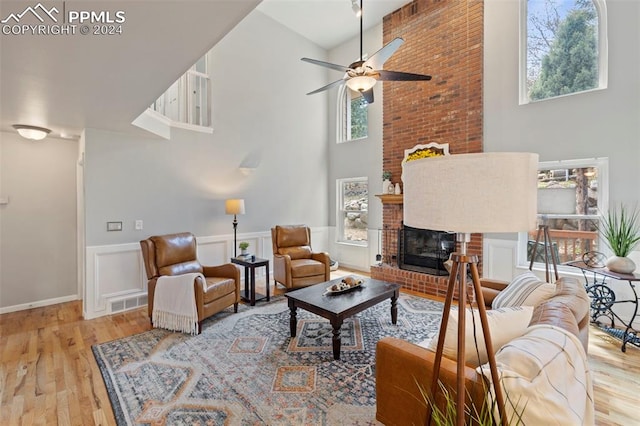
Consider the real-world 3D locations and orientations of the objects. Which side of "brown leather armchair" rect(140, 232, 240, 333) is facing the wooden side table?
left

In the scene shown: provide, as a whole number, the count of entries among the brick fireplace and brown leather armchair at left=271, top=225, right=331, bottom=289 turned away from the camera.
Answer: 0

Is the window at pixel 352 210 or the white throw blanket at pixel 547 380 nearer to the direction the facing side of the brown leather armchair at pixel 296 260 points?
the white throw blanket

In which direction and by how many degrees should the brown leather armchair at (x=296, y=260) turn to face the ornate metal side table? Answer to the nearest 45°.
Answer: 0° — it already faces it

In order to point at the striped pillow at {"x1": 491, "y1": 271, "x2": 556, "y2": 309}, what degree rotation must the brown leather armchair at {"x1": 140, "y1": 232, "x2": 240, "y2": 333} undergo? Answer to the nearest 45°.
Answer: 0° — it already faces it

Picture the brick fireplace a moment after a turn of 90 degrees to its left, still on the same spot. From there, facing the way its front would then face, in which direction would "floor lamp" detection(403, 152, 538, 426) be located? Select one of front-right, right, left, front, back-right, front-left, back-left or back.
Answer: front-right

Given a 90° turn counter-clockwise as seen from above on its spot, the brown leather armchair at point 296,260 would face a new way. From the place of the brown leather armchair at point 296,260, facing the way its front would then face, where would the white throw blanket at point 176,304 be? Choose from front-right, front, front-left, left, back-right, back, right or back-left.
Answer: back

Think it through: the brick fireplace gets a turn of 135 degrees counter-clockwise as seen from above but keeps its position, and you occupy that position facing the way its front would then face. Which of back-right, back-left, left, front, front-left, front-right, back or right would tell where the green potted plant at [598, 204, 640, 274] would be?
front-right

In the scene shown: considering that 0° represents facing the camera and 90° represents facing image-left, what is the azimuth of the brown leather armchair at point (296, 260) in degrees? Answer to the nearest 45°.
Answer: approximately 315°

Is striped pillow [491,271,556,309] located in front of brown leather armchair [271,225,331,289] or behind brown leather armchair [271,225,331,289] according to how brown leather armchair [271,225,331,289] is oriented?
in front
